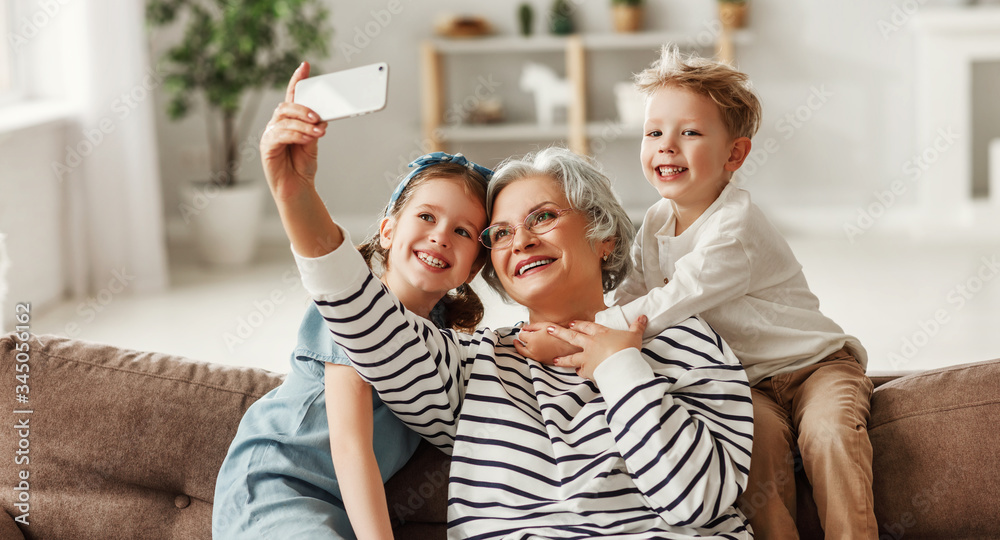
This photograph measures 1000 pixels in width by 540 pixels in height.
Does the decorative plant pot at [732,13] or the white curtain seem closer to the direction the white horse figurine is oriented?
the white curtain

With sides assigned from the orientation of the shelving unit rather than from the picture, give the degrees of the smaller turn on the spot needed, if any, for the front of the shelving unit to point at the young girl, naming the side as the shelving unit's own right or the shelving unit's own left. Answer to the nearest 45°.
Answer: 0° — it already faces them

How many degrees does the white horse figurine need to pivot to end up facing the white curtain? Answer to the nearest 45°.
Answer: approximately 45° to its left

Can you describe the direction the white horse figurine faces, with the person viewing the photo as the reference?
facing to the left of the viewer

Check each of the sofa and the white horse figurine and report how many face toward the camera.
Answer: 1

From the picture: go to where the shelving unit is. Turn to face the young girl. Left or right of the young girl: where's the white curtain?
right

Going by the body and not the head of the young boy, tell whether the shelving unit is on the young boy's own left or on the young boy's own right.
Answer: on the young boy's own right

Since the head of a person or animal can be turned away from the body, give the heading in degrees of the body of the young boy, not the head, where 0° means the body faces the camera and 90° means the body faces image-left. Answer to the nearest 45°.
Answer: approximately 45°

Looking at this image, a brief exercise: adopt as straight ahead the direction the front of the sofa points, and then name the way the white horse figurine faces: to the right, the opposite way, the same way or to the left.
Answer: to the right
